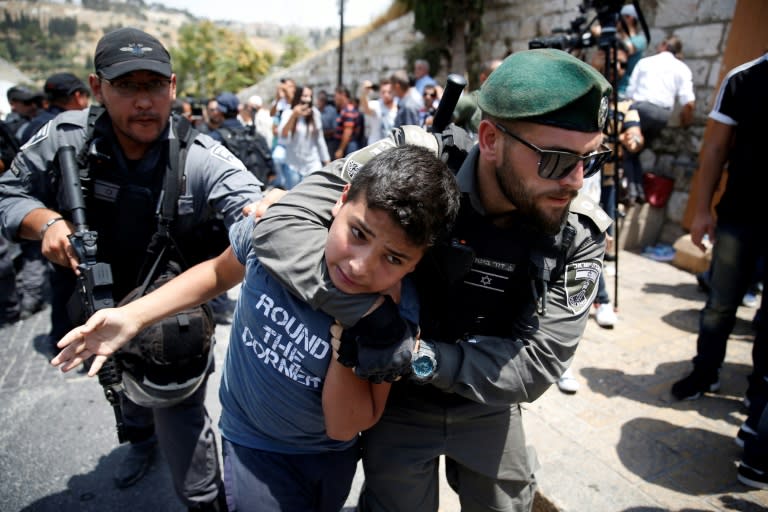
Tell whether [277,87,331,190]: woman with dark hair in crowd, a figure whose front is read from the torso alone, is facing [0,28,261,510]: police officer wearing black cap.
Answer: yes

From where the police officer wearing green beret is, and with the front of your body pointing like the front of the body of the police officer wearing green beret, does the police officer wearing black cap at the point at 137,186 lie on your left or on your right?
on your right

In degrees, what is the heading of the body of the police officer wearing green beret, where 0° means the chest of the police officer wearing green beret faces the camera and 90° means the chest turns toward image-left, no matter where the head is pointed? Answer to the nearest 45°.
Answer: approximately 0°

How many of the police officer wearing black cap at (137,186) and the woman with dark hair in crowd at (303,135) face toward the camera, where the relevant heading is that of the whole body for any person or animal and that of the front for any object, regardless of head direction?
2

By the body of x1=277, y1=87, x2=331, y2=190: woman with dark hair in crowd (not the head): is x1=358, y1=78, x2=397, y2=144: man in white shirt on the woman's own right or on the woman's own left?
on the woman's own left

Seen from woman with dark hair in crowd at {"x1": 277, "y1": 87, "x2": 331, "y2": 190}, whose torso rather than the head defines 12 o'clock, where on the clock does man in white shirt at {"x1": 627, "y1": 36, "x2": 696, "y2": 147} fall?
The man in white shirt is roughly at 10 o'clock from the woman with dark hair in crowd.

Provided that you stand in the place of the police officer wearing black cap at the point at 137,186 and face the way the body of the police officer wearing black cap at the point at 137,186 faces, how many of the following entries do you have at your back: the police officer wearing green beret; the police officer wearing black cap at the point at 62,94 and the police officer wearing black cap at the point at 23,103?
2
